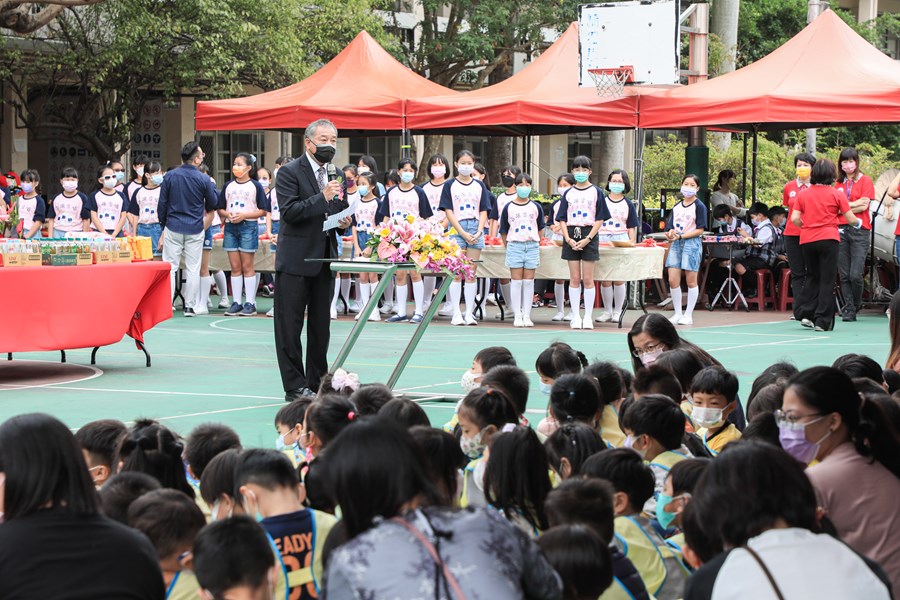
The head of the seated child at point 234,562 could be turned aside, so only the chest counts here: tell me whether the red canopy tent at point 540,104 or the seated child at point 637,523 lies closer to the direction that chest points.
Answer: the red canopy tent

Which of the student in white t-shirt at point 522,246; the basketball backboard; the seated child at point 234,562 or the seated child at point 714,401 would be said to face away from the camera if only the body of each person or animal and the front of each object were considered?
the seated child at point 234,562

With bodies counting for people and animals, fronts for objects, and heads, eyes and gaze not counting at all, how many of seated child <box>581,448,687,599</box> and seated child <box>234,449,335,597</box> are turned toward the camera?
0

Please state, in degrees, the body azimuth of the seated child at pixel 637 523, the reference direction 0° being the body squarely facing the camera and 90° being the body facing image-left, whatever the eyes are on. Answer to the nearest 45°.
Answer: approximately 135°

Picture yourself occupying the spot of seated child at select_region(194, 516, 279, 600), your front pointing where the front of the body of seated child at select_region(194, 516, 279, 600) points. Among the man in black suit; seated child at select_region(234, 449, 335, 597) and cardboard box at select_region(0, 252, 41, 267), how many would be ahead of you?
3

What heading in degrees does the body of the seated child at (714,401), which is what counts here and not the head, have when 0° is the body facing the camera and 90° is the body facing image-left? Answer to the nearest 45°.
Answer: approximately 45°

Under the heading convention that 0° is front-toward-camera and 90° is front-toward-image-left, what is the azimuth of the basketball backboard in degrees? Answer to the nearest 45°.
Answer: approximately 0°

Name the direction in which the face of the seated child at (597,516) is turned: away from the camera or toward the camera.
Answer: away from the camera

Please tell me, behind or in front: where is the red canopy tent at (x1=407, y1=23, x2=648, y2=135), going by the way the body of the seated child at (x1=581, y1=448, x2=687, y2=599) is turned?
in front

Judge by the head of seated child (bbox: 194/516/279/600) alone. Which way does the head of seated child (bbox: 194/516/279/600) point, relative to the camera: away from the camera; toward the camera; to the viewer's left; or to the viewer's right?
away from the camera

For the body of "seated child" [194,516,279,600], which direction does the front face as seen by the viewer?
away from the camera

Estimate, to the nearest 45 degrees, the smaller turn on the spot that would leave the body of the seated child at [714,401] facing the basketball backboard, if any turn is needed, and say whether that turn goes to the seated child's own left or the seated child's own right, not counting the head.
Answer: approximately 135° to the seated child's own right

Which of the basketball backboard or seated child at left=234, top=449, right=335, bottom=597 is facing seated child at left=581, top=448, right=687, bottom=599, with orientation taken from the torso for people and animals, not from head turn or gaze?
the basketball backboard

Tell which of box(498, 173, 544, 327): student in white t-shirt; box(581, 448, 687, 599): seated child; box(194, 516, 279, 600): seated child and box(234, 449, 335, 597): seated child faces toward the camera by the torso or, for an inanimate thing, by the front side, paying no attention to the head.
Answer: the student in white t-shirt

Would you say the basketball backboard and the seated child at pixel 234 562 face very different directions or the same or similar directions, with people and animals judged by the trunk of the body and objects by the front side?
very different directions
